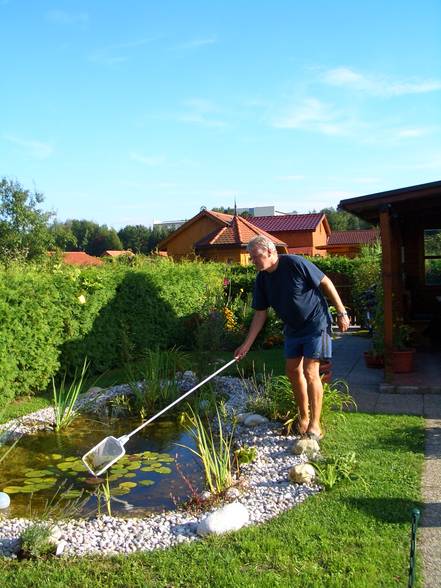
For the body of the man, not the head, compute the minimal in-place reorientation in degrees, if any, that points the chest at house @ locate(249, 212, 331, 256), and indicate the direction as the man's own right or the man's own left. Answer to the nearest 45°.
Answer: approximately 135° to the man's own right

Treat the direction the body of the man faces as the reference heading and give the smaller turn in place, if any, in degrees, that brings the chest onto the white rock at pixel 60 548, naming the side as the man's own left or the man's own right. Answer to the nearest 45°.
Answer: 0° — they already face it

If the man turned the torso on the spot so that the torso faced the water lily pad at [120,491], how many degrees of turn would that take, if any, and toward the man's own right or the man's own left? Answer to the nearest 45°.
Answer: approximately 45° to the man's own right

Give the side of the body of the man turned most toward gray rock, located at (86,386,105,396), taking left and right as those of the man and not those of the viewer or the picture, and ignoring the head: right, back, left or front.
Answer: right

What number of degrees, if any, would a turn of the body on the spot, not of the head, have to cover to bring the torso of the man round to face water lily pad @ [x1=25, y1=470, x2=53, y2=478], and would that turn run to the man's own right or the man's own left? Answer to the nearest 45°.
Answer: approximately 45° to the man's own right

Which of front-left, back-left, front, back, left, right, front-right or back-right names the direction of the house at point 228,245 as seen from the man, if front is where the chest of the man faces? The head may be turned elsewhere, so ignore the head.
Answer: back-right

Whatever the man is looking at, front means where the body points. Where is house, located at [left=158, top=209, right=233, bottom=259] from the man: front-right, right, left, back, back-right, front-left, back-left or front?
back-right

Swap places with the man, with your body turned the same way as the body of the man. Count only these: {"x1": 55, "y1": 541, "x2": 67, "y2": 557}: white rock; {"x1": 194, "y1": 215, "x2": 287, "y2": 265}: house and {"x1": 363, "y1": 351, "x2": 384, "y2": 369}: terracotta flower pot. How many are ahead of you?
1

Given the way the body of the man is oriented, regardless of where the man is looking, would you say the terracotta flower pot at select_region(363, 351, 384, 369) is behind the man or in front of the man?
behind

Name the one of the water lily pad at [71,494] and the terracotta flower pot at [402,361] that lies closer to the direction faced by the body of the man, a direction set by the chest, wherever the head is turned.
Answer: the water lily pad

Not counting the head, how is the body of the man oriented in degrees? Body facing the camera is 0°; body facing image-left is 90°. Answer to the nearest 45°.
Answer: approximately 45°

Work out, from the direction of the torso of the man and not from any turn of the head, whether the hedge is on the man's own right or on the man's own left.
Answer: on the man's own right

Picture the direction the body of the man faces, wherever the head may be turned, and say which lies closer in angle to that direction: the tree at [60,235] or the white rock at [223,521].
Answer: the white rock
